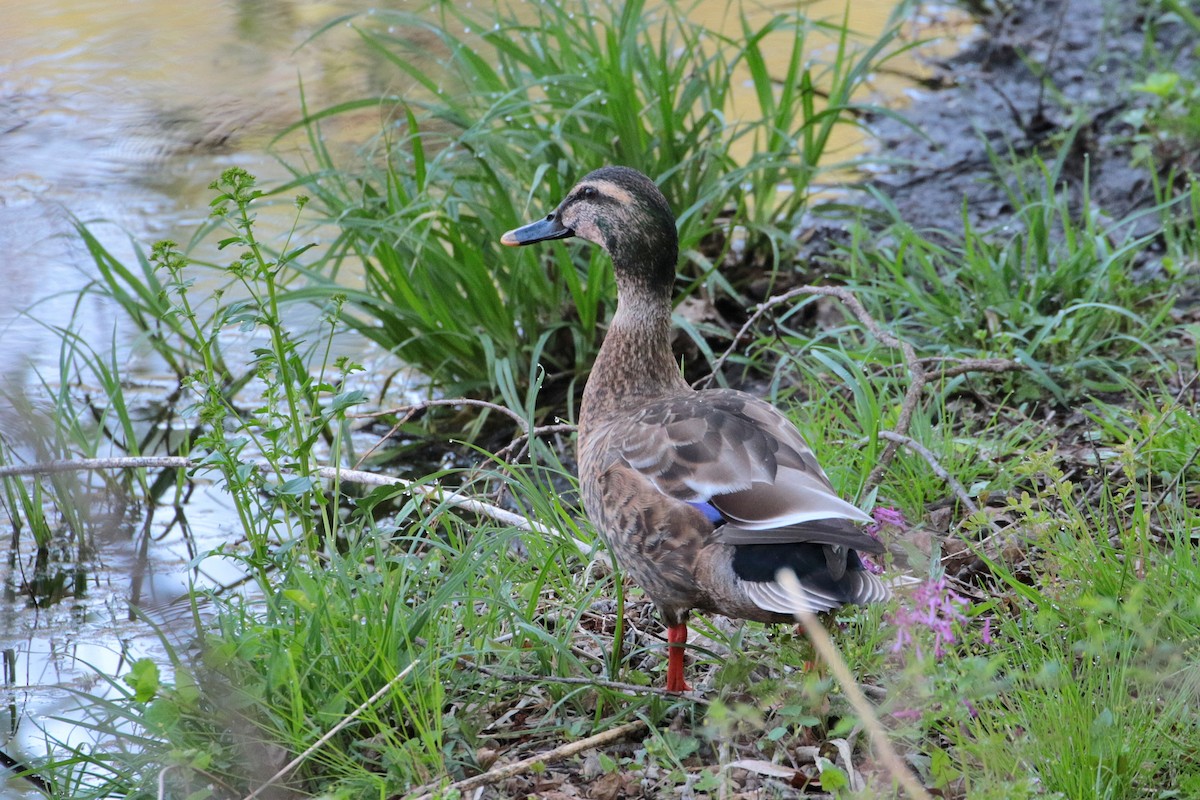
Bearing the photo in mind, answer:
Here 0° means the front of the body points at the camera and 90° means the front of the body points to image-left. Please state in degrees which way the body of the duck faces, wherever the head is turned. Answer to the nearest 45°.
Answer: approximately 135°

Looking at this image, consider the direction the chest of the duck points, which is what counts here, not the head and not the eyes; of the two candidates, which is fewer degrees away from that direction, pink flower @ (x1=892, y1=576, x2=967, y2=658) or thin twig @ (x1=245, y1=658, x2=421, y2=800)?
the thin twig

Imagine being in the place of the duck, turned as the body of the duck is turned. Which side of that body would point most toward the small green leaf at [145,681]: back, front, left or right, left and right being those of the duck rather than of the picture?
left

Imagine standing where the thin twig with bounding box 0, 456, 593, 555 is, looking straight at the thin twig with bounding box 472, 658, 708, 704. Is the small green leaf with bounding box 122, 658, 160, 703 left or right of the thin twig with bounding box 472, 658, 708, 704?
right

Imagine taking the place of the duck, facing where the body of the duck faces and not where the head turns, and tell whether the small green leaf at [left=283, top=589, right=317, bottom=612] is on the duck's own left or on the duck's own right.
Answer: on the duck's own left

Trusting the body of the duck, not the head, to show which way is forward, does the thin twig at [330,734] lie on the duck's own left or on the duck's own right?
on the duck's own left

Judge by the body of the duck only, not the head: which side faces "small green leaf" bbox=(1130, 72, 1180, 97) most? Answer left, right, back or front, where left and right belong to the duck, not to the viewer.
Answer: right

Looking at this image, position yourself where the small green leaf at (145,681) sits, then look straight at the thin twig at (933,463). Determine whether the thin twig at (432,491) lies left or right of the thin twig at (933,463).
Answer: left

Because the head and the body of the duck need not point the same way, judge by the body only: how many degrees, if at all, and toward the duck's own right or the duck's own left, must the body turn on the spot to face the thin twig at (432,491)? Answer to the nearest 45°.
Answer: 0° — it already faces it

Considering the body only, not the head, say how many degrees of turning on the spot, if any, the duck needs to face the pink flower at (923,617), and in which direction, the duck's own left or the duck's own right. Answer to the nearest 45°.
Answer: approximately 180°

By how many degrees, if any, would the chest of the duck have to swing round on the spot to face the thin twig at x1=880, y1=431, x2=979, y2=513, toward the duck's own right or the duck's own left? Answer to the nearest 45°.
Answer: approximately 90° to the duck's own right
